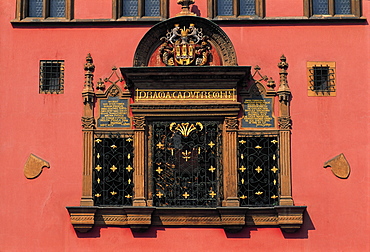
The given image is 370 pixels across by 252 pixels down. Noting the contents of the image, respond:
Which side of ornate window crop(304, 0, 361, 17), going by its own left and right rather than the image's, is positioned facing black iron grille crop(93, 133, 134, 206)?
right

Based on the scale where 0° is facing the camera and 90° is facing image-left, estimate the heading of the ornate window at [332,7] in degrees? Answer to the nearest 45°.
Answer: approximately 0°
